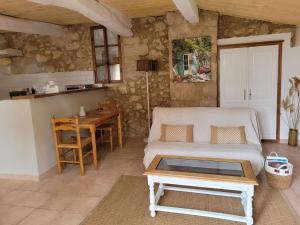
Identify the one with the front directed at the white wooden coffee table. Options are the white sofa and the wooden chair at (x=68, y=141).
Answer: the white sofa

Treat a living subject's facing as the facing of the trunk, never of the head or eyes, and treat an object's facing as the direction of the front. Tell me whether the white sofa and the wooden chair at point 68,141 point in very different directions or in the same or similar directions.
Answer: very different directions

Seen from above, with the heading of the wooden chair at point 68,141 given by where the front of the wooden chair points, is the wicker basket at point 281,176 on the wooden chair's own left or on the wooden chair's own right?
on the wooden chair's own right

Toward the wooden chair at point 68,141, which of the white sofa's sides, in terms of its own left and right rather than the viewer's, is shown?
right

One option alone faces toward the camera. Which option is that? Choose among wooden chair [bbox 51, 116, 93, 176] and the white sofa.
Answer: the white sofa

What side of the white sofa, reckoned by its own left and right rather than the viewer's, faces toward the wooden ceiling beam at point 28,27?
right

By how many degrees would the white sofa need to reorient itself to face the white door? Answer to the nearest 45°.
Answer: approximately 135° to its left

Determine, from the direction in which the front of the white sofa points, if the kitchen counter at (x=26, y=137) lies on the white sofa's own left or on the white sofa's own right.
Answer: on the white sofa's own right

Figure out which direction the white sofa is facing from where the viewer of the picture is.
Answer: facing the viewer

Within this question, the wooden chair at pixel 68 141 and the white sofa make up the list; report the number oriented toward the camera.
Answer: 1

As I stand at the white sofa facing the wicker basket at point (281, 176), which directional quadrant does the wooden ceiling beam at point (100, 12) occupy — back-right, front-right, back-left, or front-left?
back-right

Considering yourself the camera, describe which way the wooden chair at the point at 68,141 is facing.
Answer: facing away from the viewer and to the right of the viewer

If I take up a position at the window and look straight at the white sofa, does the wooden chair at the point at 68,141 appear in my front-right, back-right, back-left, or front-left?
front-right

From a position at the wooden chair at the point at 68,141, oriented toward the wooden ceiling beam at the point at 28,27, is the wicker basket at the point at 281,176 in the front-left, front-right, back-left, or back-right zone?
back-right
